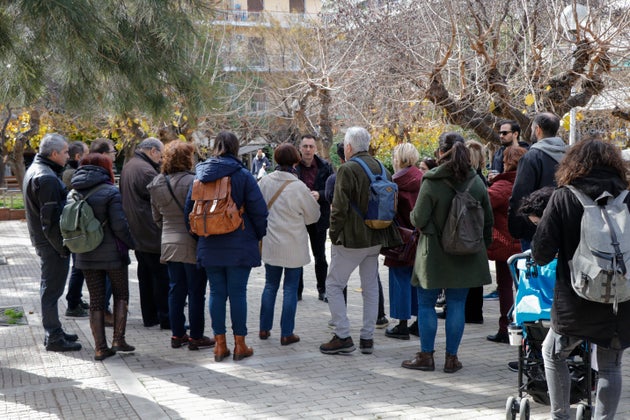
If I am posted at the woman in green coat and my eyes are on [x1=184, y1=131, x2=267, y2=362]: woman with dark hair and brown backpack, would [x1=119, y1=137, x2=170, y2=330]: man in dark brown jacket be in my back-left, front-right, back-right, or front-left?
front-right

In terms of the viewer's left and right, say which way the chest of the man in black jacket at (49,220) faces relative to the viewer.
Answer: facing to the right of the viewer

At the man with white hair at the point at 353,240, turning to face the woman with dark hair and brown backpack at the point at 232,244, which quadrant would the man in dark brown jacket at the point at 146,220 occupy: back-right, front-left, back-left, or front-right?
front-right

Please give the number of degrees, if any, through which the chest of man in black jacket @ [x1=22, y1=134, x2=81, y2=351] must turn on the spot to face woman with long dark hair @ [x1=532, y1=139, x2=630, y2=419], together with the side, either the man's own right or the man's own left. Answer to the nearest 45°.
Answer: approximately 45° to the man's own right

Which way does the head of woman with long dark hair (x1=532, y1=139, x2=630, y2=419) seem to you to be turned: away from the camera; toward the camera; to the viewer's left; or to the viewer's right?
away from the camera

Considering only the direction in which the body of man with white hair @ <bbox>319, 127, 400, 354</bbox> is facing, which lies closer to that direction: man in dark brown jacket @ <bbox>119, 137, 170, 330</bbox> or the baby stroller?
the man in dark brown jacket

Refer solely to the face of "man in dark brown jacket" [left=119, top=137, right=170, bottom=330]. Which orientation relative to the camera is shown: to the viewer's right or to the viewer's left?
to the viewer's right

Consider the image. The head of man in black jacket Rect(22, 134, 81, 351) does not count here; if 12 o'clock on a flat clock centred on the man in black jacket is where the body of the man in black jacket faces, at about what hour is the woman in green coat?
The woman in green coat is roughly at 1 o'clock from the man in black jacket.

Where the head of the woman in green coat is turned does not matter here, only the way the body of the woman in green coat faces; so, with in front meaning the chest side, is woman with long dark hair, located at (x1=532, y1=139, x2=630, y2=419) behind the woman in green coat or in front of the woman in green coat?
behind

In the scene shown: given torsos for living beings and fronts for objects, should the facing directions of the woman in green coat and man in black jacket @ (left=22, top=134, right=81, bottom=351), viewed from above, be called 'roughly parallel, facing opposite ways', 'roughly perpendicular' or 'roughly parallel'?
roughly perpendicular

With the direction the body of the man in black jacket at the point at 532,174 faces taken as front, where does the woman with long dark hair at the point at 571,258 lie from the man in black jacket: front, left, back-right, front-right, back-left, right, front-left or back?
back-left

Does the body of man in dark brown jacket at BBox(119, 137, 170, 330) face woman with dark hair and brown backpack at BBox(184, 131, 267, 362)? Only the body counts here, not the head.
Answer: no

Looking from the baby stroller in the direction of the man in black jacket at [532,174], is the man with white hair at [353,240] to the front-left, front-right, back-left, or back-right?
front-left

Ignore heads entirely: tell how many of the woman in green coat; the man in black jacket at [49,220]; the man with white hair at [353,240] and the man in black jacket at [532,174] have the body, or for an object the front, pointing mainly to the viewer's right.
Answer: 1

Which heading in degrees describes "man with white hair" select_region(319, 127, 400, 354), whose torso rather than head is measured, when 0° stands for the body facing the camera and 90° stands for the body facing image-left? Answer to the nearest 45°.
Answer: approximately 135°

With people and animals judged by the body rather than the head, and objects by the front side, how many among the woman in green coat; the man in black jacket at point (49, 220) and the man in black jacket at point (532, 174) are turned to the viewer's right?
1

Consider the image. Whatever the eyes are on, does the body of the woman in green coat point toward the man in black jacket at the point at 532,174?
no

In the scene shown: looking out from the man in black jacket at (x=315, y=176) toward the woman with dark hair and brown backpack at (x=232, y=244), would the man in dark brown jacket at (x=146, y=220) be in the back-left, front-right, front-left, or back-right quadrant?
front-right
